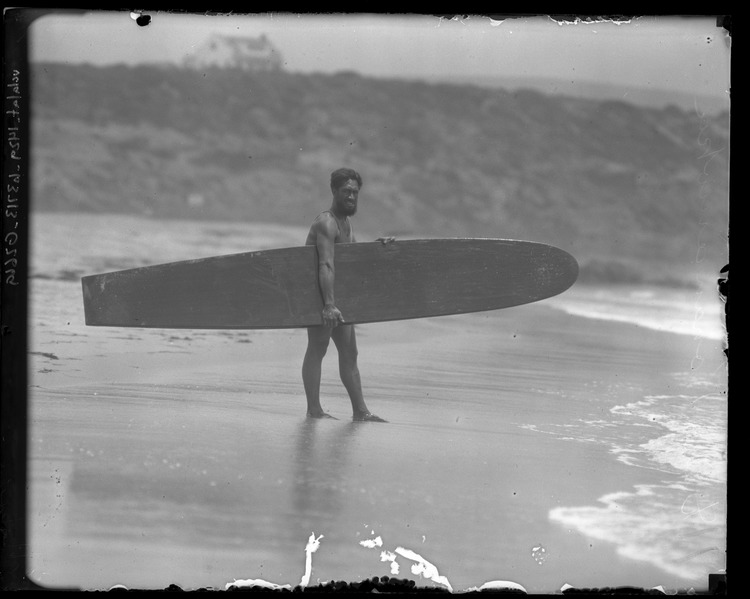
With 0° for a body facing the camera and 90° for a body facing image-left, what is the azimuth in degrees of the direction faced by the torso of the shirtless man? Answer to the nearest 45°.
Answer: approximately 270°
